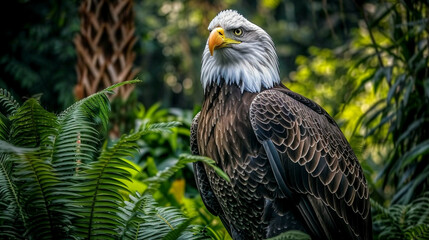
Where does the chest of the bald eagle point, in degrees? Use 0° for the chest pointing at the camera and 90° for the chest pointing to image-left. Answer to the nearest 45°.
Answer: approximately 45°

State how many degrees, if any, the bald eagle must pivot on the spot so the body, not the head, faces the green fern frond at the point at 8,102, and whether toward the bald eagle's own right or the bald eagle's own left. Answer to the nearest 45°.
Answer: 0° — it already faces it

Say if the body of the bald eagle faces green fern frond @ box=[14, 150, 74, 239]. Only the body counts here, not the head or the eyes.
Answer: yes

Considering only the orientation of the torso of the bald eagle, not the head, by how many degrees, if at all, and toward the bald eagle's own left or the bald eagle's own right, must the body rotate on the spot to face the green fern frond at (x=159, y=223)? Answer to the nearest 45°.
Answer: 0° — it already faces it

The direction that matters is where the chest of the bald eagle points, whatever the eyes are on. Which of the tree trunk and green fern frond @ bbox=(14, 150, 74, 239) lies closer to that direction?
the green fern frond

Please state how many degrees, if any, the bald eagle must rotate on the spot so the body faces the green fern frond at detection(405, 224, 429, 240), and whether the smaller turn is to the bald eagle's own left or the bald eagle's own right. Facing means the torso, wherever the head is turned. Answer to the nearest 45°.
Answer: approximately 135° to the bald eagle's own left

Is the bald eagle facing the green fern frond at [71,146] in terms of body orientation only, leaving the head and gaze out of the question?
yes

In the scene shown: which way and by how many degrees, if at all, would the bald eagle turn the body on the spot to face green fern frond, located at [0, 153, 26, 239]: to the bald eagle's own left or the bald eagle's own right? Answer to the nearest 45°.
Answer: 0° — it already faces it

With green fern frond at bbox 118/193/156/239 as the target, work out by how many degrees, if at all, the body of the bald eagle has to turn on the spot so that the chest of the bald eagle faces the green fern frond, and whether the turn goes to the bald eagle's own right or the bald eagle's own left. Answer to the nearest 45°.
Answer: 0° — it already faces it

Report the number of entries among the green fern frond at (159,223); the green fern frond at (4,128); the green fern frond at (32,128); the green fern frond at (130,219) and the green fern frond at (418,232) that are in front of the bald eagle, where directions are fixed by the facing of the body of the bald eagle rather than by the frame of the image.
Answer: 4
